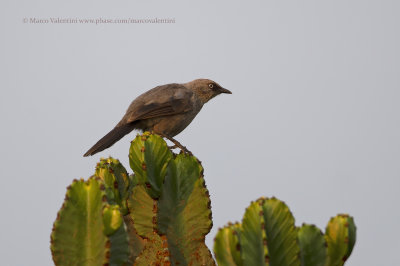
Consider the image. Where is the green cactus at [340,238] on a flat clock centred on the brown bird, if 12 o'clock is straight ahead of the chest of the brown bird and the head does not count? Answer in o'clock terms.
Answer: The green cactus is roughly at 12 o'clock from the brown bird.

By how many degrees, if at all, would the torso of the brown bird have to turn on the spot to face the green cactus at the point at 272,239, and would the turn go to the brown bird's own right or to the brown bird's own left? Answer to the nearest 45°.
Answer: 0° — it already faces it

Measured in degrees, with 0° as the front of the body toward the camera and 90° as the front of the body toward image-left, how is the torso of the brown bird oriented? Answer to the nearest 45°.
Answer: approximately 270°
